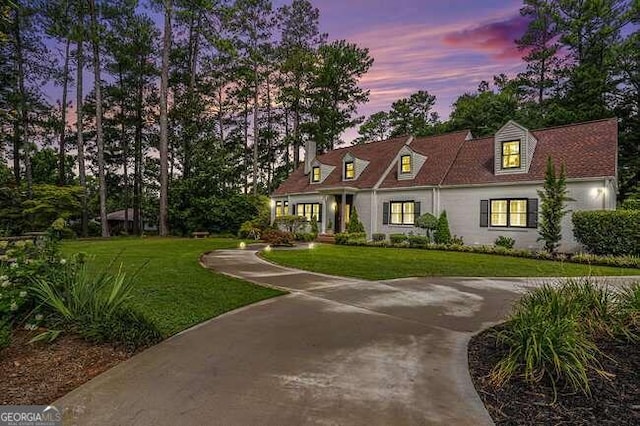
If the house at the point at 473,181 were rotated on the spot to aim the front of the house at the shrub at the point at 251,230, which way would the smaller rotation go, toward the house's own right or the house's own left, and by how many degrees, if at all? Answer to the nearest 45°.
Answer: approximately 45° to the house's own right

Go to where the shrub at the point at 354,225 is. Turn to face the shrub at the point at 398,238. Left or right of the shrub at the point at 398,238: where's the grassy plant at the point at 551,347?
right

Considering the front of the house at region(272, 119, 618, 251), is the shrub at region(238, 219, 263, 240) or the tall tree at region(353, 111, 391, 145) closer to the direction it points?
the shrub

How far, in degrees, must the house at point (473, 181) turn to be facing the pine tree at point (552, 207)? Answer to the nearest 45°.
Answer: approximately 90° to its left

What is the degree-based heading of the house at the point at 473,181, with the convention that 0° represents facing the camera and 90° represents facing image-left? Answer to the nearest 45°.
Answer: approximately 45°

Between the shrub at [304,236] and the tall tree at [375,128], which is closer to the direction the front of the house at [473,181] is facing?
the shrub

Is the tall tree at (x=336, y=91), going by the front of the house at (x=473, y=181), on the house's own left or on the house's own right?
on the house's own right

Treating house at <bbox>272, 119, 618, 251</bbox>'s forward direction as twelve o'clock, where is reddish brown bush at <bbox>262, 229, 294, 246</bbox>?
The reddish brown bush is roughly at 1 o'clock from the house.
